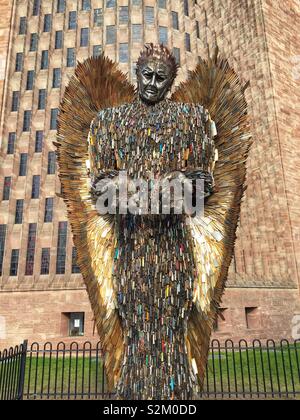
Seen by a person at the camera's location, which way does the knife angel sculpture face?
facing the viewer
